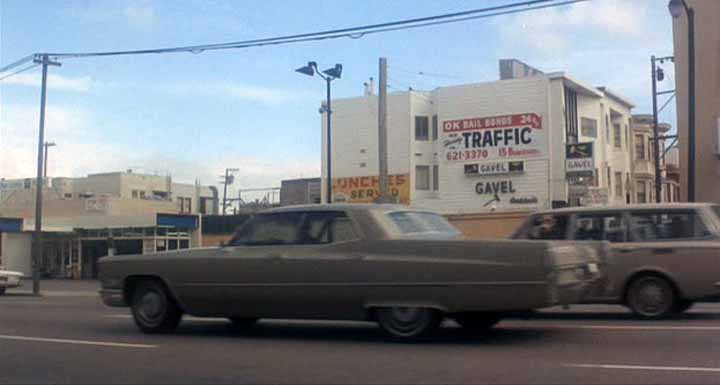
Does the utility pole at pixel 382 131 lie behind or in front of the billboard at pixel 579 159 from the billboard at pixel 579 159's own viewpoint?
in front

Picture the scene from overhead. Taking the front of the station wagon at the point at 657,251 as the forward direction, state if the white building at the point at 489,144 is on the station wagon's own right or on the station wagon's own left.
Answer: on the station wagon's own right

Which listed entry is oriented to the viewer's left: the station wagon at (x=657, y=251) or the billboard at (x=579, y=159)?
the station wagon

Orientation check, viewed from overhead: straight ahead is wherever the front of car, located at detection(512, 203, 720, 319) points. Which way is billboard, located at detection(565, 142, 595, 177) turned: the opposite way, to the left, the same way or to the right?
to the left

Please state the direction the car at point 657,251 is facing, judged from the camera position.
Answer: facing to the left of the viewer

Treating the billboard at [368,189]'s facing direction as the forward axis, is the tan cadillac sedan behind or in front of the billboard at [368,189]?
in front

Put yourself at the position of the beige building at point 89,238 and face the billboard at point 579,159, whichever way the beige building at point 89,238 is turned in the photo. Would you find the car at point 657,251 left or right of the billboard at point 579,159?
right

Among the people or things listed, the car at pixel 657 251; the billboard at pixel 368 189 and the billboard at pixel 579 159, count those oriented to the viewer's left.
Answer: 1

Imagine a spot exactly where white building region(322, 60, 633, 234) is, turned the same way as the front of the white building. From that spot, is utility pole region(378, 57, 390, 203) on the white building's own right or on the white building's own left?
on the white building's own right

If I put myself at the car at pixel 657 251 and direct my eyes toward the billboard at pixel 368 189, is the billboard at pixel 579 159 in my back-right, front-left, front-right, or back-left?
front-right

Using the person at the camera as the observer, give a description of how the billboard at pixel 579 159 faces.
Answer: facing the viewer

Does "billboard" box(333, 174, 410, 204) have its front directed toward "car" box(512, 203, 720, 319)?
yes

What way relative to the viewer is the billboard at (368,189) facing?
toward the camera

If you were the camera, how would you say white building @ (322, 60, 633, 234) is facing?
facing the viewer and to the right of the viewer

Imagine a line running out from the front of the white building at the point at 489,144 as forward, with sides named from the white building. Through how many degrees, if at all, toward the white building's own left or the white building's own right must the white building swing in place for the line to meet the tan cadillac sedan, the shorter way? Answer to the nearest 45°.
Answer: approximately 45° to the white building's own right

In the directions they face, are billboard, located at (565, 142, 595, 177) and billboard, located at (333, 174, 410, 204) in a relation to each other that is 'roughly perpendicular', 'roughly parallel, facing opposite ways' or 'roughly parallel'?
roughly parallel

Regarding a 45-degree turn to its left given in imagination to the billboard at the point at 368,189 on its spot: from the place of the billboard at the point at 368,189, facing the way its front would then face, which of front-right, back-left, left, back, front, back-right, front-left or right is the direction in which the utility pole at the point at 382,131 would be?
front-right
